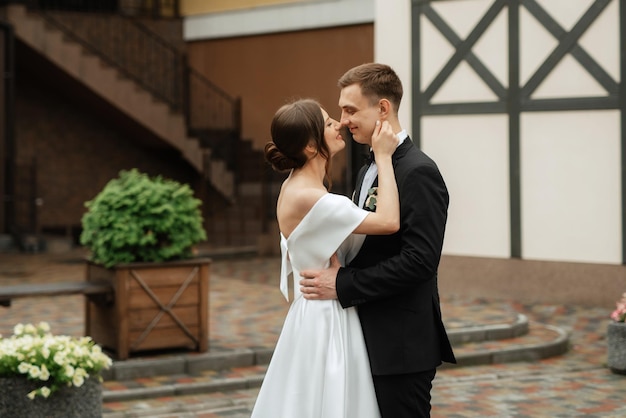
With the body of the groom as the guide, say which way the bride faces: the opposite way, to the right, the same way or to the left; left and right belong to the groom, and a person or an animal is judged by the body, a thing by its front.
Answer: the opposite way

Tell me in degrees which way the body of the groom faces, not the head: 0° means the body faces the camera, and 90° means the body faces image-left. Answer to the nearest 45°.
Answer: approximately 90°

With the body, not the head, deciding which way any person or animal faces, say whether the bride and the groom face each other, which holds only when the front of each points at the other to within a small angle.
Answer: yes

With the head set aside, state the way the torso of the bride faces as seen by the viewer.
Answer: to the viewer's right

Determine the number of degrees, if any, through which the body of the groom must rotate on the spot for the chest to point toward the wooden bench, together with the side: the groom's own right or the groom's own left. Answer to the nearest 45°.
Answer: approximately 45° to the groom's own right

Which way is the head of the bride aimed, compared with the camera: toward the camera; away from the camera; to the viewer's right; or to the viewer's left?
to the viewer's right
